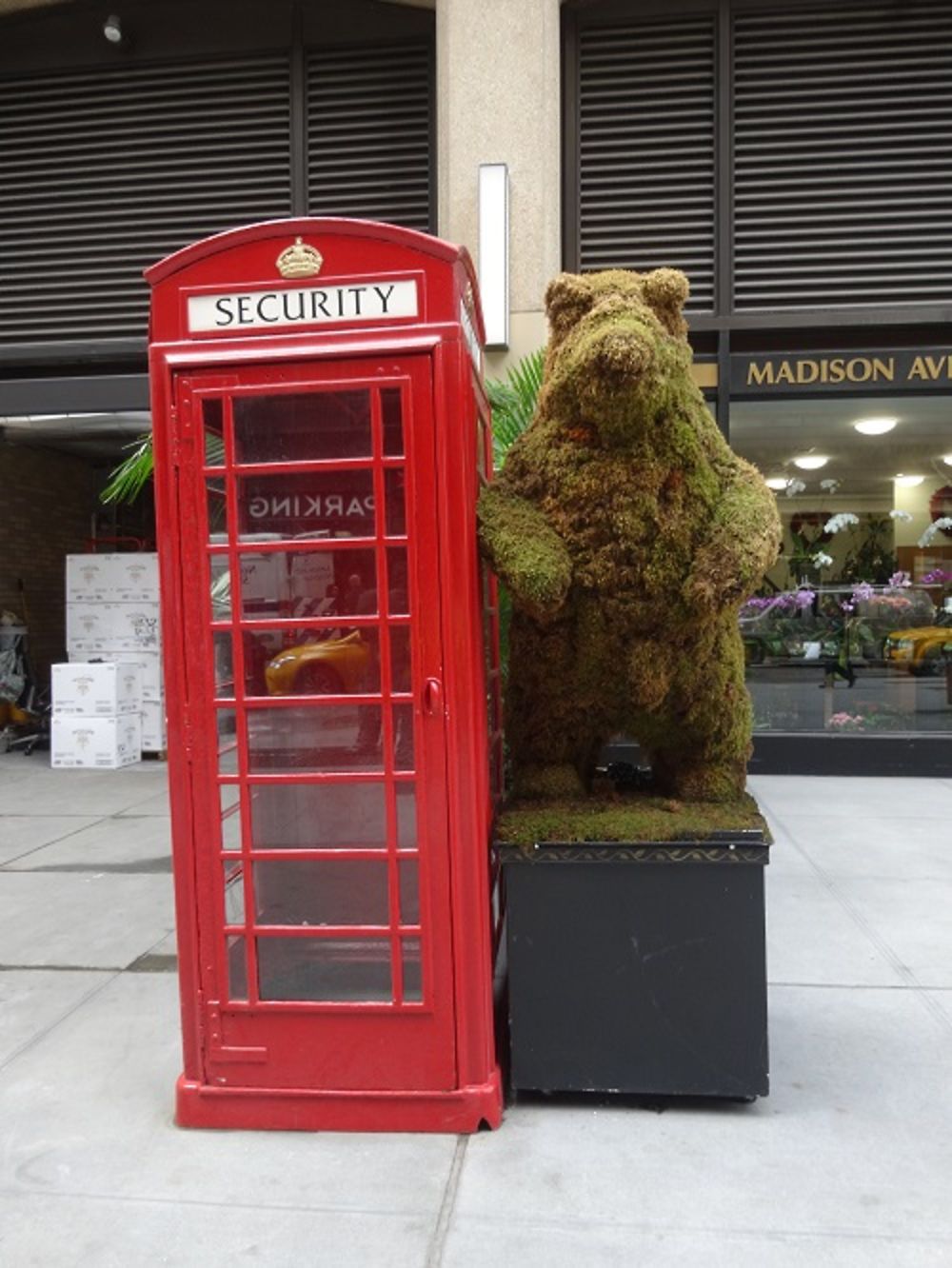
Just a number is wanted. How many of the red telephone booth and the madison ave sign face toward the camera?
2

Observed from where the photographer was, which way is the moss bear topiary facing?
facing the viewer

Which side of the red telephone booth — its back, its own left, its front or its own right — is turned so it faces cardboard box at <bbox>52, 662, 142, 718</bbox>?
back

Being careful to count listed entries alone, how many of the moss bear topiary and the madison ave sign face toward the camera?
2

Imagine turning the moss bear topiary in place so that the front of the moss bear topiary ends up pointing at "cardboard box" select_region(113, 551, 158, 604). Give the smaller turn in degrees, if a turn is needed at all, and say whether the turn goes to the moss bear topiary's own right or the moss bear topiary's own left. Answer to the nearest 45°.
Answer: approximately 135° to the moss bear topiary's own right

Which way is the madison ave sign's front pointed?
toward the camera

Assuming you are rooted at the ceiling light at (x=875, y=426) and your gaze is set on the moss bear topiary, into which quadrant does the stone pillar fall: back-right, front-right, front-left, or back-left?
front-right

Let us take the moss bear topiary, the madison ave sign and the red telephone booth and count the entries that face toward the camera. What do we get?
3

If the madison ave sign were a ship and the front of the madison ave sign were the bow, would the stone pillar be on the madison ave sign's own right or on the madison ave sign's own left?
on the madison ave sign's own right

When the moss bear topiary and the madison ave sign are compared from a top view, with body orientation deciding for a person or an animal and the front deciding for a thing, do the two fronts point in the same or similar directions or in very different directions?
same or similar directions

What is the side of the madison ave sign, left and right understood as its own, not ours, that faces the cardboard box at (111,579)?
right
